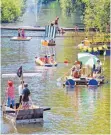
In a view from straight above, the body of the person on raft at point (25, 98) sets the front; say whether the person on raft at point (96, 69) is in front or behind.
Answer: in front

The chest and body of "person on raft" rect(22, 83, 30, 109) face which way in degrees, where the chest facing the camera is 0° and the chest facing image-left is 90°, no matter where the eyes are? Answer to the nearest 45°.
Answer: approximately 180°

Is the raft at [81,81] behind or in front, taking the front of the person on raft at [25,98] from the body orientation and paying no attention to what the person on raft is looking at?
in front
